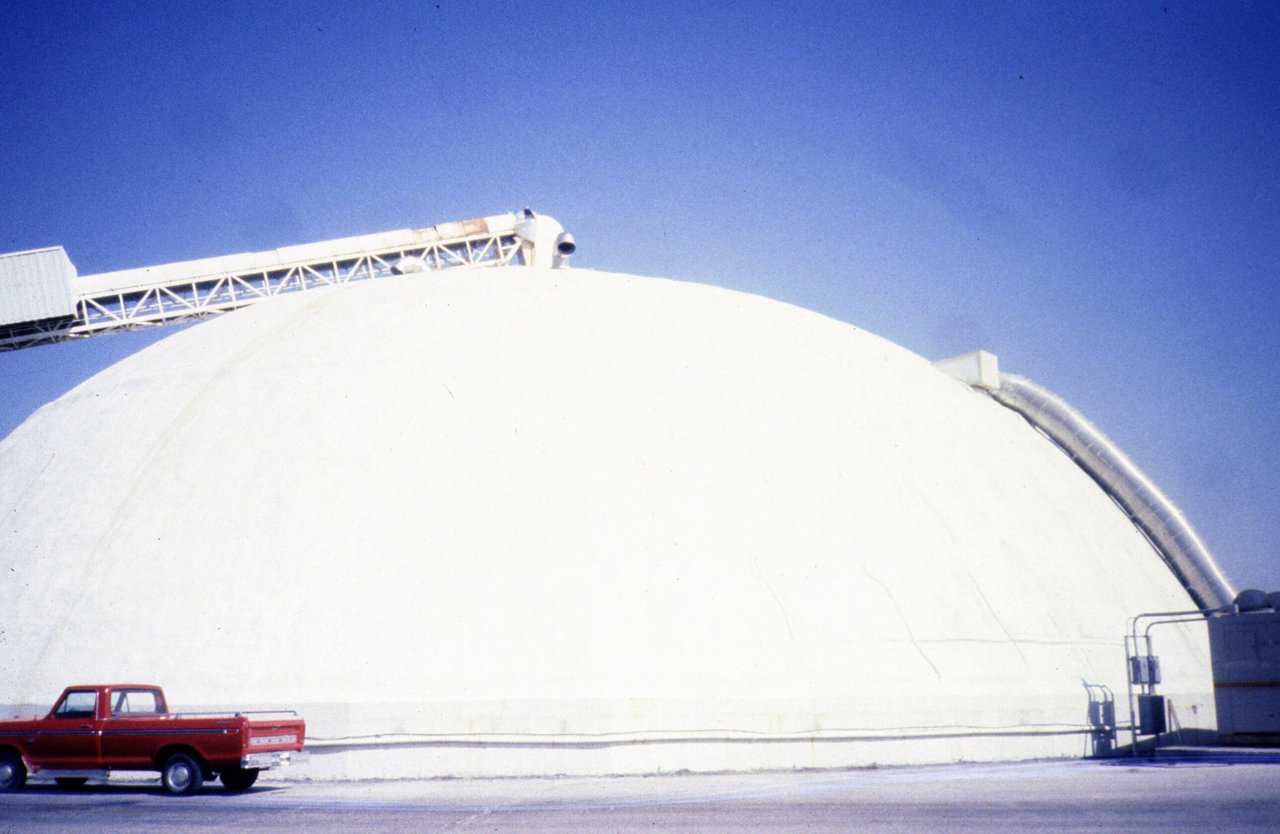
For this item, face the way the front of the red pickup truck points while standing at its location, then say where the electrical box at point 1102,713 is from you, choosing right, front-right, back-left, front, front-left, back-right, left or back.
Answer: back-right

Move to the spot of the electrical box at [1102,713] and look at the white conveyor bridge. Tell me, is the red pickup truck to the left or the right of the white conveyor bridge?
left

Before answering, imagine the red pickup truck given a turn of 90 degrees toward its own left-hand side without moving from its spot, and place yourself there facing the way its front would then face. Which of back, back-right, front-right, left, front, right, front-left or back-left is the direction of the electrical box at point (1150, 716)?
back-left

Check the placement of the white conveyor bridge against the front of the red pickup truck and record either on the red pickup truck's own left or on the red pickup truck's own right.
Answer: on the red pickup truck's own right

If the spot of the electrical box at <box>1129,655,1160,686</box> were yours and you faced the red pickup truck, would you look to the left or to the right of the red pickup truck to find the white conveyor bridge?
right

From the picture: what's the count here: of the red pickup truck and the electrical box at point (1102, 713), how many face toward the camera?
1

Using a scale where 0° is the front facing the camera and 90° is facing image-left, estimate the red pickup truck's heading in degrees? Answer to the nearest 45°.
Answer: approximately 135°

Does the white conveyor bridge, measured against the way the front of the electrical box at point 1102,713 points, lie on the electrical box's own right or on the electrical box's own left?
on the electrical box's own right
